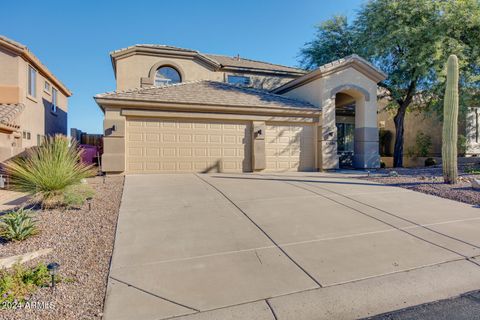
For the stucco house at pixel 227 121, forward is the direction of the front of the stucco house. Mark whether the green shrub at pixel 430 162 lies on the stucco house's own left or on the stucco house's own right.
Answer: on the stucco house's own left

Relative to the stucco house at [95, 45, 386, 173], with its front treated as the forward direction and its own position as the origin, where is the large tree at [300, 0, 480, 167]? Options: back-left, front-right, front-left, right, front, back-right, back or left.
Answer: left

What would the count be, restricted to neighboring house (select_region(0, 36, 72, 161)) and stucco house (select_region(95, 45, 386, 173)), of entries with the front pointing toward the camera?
2

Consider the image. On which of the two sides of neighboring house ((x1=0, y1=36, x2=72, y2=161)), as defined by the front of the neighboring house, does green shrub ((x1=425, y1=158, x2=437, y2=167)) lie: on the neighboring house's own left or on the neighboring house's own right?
on the neighboring house's own left

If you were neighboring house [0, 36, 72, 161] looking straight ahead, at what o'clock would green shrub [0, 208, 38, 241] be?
The green shrub is roughly at 12 o'clock from the neighboring house.

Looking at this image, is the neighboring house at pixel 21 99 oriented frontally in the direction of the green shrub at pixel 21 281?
yes

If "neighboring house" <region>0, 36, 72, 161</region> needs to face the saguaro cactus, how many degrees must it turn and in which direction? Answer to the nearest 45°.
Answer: approximately 45° to its left

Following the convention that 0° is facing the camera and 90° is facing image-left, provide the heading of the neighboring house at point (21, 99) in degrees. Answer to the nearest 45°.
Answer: approximately 0°

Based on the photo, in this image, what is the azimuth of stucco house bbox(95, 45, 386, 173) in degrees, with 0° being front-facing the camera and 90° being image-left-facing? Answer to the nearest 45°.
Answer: approximately 0°
